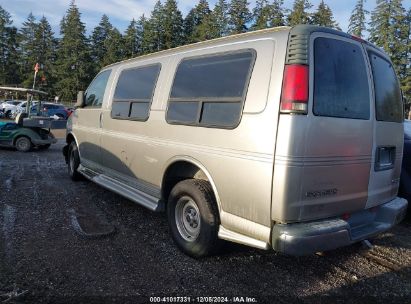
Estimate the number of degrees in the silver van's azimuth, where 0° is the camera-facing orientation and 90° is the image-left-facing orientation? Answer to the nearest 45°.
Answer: approximately 135°
